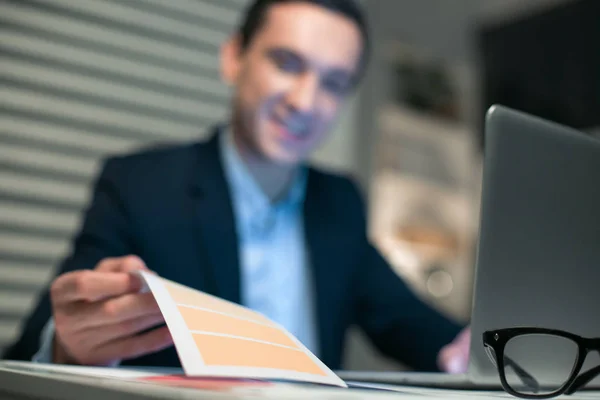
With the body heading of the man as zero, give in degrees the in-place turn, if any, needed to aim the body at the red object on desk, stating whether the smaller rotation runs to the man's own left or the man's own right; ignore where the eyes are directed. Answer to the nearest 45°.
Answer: approximately 45° to the man's own right

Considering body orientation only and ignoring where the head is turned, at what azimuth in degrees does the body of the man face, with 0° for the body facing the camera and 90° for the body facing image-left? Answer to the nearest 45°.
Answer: approximately 315°

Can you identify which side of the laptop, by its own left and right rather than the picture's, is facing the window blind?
front

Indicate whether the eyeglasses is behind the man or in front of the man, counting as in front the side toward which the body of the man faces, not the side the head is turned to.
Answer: in front

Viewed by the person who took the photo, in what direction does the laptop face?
facing away from the viewer and to the left of the viewer
